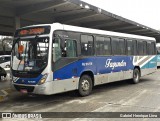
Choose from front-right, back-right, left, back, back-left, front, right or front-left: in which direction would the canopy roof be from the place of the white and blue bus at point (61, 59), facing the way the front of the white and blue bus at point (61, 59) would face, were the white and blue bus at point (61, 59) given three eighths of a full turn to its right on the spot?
front

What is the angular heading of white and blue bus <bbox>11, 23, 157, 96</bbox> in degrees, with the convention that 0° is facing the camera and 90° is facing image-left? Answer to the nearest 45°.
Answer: approximately 45°
